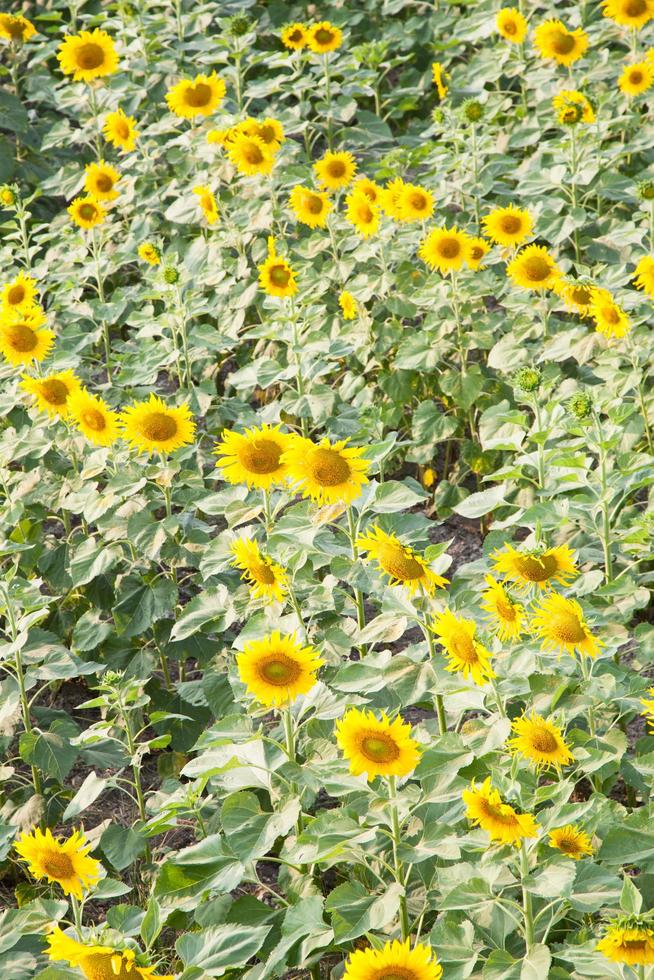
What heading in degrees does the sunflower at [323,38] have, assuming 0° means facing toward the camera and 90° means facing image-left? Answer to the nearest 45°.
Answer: approximately 0°

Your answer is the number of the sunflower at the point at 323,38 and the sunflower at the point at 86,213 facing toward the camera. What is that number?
2

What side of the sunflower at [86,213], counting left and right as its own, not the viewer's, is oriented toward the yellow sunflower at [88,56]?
back

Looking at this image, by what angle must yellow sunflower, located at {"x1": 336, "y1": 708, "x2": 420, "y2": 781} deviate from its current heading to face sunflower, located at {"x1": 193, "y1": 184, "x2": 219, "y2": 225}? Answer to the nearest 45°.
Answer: approximately 180°

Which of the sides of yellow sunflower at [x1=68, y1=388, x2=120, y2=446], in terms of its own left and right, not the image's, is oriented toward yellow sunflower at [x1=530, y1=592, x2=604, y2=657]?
left

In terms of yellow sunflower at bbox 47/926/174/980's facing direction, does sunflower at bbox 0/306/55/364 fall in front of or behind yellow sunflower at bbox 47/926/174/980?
behind

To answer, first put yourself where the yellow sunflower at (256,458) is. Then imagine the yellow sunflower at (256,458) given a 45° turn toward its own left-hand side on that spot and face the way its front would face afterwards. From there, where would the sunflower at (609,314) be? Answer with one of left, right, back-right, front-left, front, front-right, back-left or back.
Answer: left

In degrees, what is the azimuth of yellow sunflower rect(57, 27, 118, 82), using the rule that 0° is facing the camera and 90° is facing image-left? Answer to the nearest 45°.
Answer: approximately 0°

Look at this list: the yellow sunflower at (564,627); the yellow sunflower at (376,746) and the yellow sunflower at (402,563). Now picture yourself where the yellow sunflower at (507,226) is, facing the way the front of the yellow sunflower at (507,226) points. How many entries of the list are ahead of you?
3
